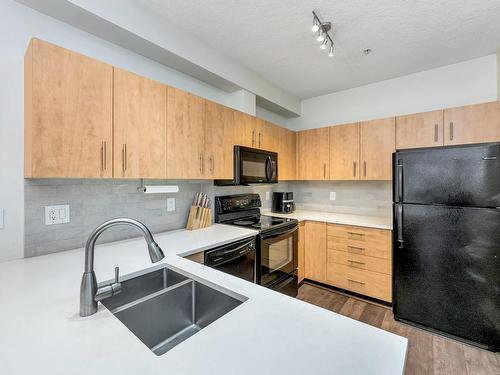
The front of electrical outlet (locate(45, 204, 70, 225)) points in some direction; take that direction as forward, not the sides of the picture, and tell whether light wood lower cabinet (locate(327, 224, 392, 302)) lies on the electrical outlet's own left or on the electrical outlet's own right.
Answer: on the electrical outlet's own left

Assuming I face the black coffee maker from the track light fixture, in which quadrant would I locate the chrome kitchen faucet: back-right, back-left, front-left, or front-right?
back-left

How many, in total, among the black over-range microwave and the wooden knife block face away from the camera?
0

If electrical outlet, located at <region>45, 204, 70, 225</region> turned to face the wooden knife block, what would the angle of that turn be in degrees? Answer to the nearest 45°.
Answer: approximately 90° to its left

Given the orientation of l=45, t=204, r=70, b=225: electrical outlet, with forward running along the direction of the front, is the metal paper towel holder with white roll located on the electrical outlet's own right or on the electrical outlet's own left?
on the electrical outlet's own left

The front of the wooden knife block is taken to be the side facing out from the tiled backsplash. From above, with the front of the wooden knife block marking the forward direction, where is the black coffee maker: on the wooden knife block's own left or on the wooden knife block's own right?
on the wooden knife block's own left

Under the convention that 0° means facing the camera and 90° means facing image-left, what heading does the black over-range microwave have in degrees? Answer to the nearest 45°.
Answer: approximately 315°

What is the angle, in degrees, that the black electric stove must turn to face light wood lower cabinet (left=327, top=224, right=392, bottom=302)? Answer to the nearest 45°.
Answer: approximately 45° to its left

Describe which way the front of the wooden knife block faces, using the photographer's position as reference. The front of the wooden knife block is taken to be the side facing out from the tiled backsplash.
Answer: facing the viewer and to the right of the viewer

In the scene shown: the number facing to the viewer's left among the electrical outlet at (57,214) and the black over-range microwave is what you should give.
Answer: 0

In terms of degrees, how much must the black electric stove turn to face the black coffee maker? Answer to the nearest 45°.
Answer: approximately 135° to its left
